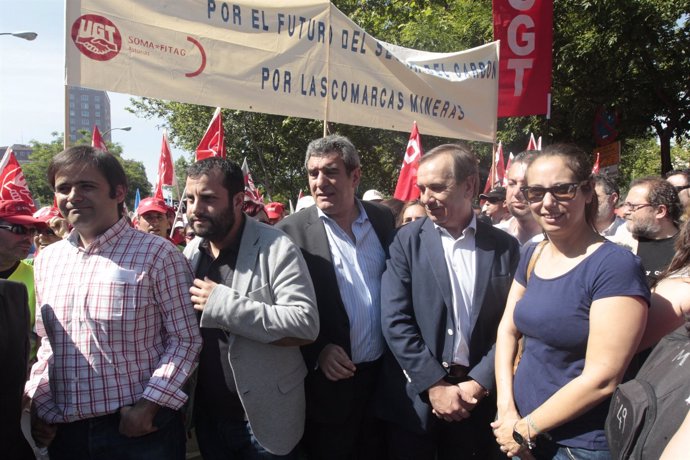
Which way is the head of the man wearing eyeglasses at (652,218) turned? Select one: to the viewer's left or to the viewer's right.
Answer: to the viewer's left

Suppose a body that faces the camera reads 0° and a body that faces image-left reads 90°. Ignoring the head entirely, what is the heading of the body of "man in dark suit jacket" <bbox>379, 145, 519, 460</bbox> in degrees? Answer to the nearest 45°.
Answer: approximately 0°

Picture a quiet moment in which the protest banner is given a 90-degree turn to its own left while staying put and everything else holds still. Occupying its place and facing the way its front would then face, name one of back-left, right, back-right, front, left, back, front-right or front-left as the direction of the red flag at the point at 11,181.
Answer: back

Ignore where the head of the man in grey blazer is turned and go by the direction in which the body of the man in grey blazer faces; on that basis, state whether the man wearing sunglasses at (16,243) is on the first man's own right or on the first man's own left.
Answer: on the first man's own right

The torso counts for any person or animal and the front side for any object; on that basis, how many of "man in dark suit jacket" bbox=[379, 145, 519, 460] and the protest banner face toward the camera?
2

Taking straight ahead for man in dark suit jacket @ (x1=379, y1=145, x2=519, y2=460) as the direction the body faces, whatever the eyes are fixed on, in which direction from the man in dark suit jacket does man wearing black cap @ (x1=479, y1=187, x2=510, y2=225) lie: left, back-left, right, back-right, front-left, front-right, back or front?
back

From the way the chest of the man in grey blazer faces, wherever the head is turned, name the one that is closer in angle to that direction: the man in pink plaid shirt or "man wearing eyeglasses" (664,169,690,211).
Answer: the man in pink plaid shirt

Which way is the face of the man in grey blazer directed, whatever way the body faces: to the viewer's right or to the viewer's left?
to the viewer's left

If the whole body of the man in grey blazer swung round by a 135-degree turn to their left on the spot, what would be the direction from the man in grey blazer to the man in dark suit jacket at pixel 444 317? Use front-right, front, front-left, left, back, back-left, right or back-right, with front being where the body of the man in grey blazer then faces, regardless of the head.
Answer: front
